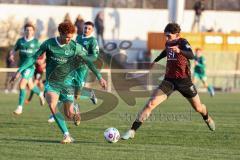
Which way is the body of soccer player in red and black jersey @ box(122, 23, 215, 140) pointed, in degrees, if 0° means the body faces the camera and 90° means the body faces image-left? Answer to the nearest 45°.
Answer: approximately 45°

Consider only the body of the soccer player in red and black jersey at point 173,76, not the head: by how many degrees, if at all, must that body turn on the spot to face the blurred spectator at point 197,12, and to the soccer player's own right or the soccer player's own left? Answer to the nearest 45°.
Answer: approximately 135° to the soccer player's own right

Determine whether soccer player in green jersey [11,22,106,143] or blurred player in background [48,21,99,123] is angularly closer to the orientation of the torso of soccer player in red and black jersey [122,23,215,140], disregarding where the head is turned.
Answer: the soccer player in green jersey

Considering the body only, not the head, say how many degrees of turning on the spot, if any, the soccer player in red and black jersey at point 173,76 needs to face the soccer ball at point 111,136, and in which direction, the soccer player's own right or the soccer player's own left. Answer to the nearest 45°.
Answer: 0° — they already face it

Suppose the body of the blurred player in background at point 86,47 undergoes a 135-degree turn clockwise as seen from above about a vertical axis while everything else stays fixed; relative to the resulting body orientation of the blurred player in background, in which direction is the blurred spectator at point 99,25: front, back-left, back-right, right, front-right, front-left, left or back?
front

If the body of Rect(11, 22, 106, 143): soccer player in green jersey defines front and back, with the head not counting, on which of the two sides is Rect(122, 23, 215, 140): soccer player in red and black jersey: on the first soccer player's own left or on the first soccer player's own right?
on the first soccer player's own left

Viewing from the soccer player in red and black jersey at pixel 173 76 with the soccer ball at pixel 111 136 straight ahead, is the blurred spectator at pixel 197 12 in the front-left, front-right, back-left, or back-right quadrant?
back-right
